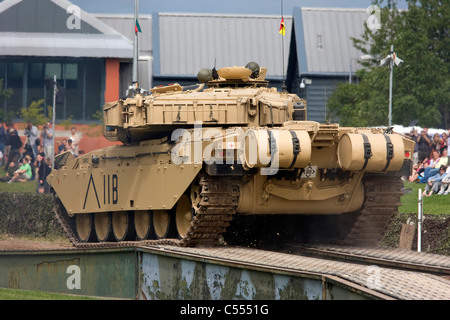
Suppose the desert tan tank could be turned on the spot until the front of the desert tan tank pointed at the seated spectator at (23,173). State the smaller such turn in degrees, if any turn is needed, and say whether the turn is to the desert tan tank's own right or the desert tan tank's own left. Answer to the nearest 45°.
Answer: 0° — it already faces them

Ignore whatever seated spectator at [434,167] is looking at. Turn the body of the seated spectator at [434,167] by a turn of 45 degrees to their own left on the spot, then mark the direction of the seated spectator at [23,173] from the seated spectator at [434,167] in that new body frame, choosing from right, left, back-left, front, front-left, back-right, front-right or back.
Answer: right

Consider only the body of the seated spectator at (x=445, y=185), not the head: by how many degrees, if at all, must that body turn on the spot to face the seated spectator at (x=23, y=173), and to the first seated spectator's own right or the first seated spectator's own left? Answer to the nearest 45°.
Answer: approximately 45° to the first seated spectator's own right

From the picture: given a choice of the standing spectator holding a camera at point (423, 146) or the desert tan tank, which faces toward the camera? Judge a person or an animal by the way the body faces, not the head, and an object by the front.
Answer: the standing spectator holding a camera

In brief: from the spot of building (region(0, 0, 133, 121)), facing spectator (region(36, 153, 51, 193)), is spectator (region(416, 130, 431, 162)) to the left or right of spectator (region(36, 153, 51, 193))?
left

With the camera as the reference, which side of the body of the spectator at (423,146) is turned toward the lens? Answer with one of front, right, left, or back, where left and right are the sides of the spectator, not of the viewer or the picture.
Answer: front

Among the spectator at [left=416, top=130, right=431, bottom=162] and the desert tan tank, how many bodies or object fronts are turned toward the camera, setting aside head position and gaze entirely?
1

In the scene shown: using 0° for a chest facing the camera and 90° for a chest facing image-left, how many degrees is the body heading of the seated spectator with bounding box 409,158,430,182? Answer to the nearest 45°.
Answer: approximately 45°

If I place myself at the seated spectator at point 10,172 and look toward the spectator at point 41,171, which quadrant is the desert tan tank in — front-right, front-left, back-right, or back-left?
front-right

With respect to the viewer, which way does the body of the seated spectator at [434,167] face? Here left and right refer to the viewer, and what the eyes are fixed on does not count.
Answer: facing the viewer and to the left of the viewer

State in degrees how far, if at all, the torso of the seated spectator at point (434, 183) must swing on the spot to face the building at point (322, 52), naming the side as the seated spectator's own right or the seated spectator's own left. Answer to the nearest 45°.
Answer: approximately 135° to the seated spectator's own right
